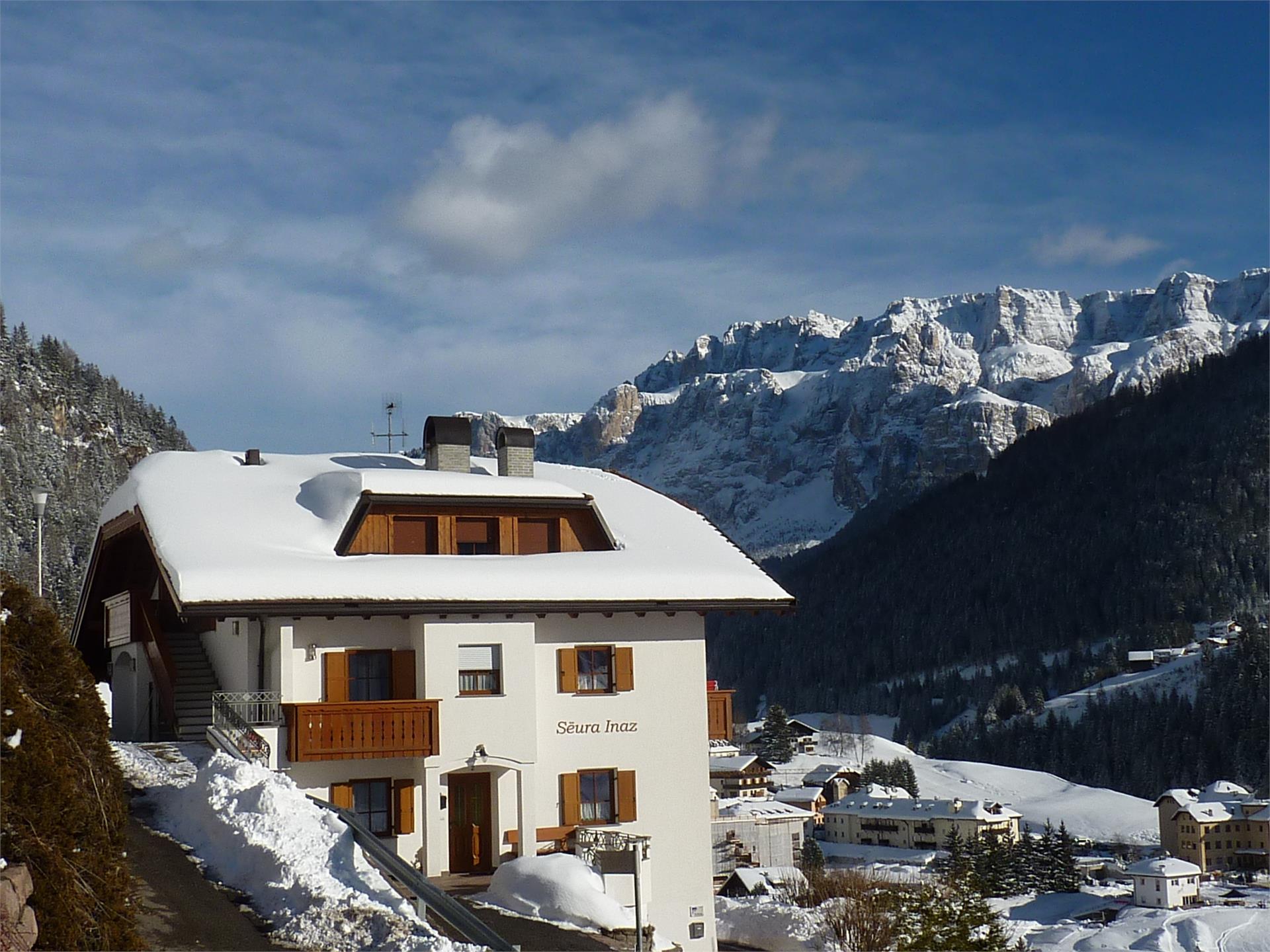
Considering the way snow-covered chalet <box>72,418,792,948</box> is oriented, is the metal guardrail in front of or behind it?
in front

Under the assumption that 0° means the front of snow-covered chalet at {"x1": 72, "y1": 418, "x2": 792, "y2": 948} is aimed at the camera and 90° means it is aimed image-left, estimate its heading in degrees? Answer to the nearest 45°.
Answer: approximately 0°
